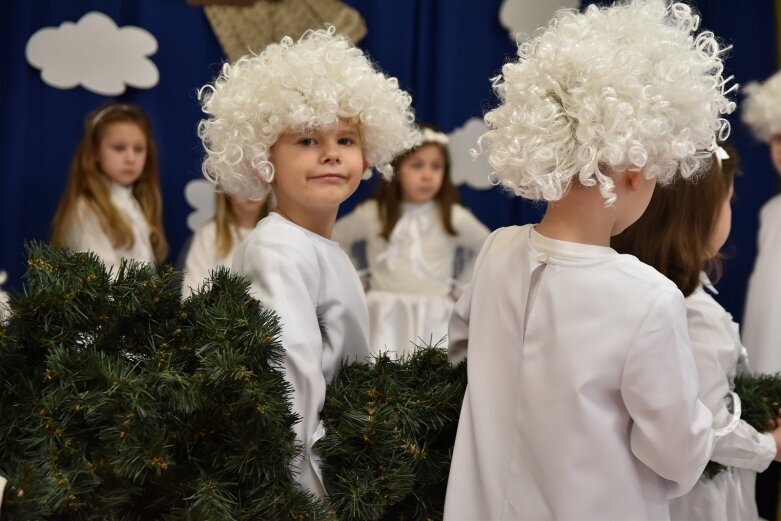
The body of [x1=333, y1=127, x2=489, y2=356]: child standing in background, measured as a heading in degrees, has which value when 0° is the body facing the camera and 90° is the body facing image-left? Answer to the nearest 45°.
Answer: approximately 0°

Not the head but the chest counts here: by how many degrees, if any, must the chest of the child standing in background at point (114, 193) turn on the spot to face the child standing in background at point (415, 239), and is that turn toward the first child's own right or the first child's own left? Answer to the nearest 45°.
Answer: approximately 45° to the first child's own left

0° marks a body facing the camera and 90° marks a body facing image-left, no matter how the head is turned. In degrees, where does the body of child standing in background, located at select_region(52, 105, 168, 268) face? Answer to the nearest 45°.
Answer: approximately 315°

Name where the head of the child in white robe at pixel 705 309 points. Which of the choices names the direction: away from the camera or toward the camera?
away from the camera

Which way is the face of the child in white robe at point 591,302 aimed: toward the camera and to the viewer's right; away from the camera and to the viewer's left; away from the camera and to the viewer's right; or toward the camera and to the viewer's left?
away from the camera and to the viewer's right

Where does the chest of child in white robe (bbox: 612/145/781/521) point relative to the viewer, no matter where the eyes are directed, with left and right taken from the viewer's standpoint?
facing to the right of the viewer

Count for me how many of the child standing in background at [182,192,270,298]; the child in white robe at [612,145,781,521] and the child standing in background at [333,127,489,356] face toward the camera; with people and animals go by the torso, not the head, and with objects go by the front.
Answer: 2

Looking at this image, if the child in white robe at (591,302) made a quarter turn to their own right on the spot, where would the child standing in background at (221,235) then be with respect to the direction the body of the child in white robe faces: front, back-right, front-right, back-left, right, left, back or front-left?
back

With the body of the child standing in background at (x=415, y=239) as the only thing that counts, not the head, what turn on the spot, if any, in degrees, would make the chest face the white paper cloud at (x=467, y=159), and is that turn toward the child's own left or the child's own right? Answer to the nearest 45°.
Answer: approximately 180°

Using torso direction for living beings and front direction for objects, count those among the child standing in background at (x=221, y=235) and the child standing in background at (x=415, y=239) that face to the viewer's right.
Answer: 0
